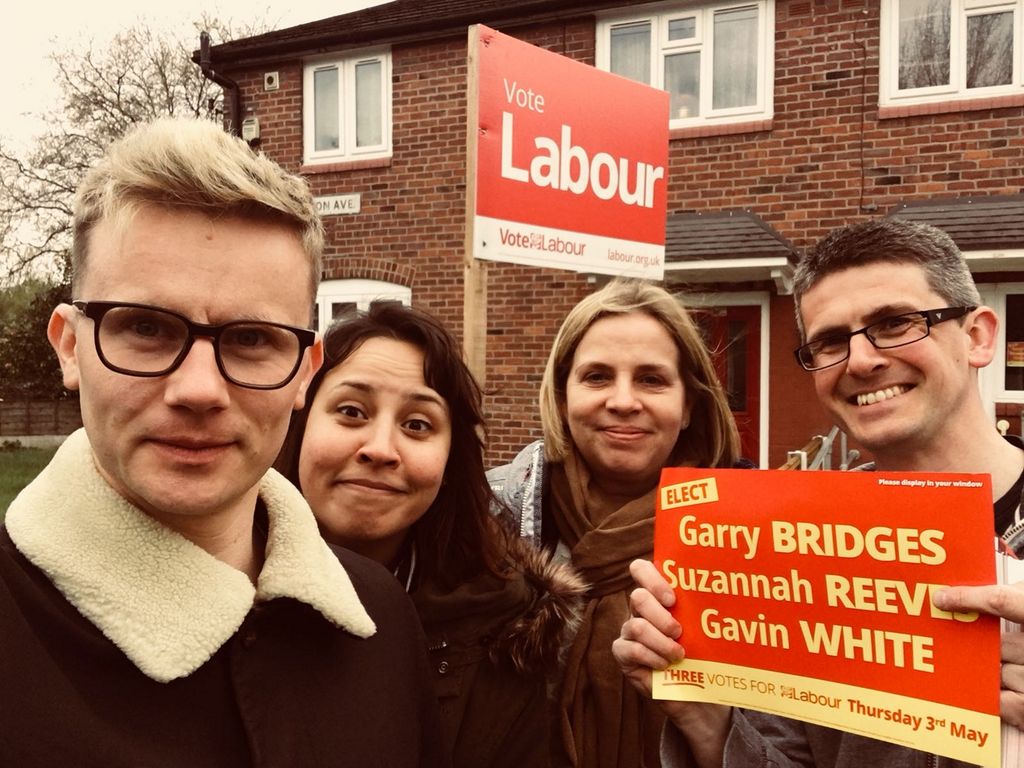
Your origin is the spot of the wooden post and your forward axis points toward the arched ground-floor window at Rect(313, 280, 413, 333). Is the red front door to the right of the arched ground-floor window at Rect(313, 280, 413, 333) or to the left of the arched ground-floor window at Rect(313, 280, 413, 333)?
right

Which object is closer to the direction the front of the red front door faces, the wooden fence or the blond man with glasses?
the blond man with glasses

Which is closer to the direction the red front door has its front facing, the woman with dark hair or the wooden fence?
the woman with dark hair

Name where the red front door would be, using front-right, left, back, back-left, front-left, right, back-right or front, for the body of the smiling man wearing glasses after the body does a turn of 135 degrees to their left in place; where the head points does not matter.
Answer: left

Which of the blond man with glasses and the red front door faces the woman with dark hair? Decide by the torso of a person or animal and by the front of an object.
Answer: the red front door

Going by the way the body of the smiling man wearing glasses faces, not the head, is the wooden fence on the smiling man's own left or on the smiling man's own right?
on the smiling man's own right

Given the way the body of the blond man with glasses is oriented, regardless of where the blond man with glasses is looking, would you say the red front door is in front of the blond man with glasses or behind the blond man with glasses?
behind

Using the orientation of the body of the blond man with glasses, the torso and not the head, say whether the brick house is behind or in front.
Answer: behind

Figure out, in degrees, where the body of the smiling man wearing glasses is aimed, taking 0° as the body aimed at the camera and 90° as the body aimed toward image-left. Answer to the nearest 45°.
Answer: approximately 45°

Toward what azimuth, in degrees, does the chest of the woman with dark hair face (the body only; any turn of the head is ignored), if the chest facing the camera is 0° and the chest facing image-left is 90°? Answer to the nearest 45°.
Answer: approximately 0°
